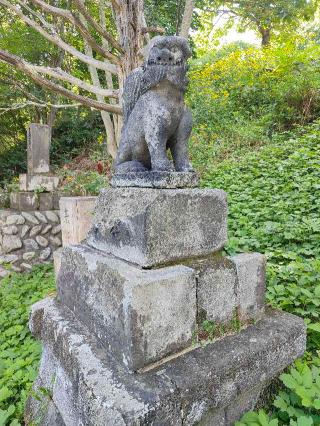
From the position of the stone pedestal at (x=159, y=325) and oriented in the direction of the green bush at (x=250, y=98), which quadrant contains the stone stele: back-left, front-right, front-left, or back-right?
front-left

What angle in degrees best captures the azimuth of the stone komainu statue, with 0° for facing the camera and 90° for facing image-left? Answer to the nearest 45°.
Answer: approximately 315°

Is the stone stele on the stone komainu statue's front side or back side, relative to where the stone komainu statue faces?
on the back side

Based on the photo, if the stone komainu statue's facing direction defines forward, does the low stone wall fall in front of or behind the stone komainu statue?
behind

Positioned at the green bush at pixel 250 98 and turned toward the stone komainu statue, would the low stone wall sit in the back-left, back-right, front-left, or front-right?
front-right
